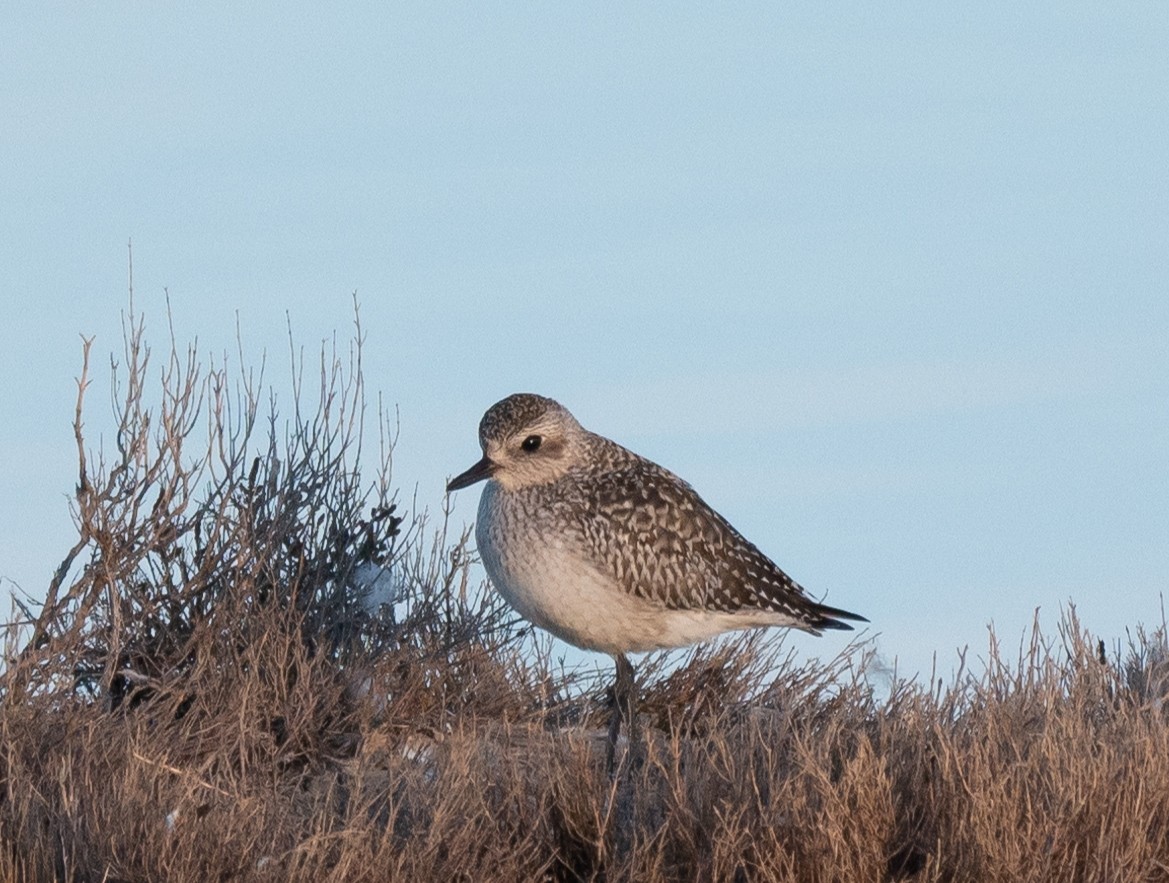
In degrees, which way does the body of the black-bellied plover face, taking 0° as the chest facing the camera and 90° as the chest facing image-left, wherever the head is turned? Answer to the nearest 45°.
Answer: approximately 90°
